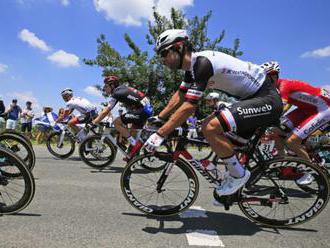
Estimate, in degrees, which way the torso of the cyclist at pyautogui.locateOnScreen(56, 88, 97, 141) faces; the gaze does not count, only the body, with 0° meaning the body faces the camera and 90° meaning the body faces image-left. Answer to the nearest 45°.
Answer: approximately 90°

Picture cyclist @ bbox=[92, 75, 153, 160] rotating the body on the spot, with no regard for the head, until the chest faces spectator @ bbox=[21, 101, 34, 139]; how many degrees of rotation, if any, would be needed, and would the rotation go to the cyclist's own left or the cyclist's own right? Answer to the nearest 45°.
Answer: approximately 45° to the cyclist's own right

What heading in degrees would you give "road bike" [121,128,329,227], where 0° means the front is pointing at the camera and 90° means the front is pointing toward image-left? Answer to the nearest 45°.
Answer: approximately 90°

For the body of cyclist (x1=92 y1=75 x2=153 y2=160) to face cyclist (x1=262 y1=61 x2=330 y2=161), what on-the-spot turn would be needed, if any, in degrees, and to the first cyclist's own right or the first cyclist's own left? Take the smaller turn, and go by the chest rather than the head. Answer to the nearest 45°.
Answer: approximately 135° to the first cyclist's own left

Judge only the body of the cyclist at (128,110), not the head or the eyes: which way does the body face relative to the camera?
to the viewer's left

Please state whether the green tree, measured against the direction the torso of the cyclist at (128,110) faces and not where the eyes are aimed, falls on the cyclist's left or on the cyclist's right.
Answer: on the cyclist's right

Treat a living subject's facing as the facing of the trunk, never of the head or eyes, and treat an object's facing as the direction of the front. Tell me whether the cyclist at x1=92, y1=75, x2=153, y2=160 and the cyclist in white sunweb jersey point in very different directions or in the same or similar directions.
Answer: same or similar directions

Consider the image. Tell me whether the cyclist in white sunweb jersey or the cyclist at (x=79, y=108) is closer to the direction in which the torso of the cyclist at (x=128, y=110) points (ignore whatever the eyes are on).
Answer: the cyclist

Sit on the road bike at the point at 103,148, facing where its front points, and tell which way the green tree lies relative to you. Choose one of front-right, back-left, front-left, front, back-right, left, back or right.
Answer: right

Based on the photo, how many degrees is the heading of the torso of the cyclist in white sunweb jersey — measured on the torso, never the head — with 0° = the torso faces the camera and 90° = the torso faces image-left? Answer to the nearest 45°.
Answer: approximately 90°

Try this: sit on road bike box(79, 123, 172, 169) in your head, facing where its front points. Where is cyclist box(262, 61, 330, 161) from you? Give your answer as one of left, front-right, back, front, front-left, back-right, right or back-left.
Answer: back-left

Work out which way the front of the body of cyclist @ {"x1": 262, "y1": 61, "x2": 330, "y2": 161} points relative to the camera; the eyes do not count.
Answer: to the viewer's left

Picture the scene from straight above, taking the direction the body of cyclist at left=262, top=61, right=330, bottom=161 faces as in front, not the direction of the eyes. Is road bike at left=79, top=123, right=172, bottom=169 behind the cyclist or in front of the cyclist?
in front

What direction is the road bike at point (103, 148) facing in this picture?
to the viewer's left

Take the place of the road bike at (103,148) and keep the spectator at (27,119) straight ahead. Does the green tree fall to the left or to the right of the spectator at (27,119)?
right
